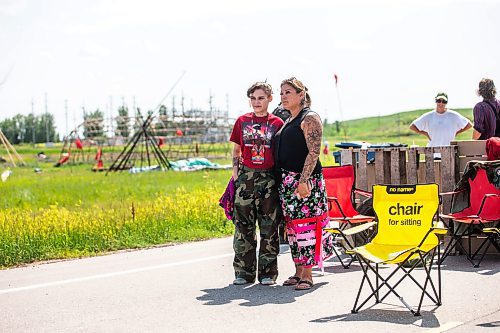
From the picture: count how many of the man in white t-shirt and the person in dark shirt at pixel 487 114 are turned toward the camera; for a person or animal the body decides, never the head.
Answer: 1

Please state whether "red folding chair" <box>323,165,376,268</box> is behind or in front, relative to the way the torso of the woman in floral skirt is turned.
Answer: behind

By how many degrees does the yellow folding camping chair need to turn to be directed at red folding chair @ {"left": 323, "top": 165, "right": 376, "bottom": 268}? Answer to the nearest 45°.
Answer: approximately 135° to its right

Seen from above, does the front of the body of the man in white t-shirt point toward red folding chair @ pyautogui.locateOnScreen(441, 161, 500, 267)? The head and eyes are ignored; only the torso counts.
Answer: yes

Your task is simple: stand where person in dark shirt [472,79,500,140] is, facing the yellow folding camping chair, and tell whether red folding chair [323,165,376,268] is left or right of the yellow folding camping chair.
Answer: right

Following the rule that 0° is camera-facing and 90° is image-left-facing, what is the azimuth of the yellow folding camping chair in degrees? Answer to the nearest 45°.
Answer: approximately 45°

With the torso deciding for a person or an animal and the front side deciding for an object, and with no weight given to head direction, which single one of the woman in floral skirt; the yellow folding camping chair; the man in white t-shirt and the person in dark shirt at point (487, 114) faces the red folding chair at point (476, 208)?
the man in white t-shirt

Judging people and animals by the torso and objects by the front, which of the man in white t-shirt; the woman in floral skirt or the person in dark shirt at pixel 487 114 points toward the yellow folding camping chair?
the man in white t-shirt

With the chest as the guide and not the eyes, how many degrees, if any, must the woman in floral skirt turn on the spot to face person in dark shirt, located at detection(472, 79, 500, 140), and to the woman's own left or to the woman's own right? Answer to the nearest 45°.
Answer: approximately 180°

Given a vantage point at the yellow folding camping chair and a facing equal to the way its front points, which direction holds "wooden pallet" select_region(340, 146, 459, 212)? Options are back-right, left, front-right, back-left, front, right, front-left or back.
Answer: back-right

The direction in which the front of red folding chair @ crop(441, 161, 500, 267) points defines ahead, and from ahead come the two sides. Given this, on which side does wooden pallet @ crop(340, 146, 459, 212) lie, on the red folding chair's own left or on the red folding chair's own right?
on the red folding chair's own right
